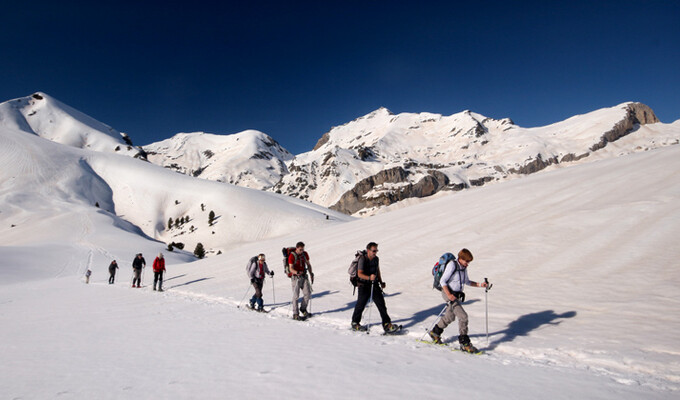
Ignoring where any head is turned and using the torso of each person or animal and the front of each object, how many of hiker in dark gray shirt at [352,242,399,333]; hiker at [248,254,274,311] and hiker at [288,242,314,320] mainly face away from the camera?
0

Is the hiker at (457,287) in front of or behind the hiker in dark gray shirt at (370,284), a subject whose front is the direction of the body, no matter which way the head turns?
in front

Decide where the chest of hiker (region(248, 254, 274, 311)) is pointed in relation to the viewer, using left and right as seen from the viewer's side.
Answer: facing the viewer and to the right of the viewer

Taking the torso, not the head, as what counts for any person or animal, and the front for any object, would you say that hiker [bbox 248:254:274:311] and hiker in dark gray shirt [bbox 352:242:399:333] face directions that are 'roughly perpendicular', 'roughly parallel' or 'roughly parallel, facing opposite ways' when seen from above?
roughly parallel

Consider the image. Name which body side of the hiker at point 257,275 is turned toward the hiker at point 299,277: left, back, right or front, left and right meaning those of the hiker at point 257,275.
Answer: front

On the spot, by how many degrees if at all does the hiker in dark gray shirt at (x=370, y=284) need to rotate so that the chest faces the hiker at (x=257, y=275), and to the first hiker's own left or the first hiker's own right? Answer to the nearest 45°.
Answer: approximately 180°

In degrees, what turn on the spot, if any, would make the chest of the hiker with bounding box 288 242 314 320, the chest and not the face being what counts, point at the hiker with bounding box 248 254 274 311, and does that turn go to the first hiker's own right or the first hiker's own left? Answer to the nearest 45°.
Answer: approximately 180°

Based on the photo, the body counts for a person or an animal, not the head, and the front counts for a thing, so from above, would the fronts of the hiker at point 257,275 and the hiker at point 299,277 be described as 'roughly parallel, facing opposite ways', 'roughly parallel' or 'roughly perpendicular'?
roughly parallel

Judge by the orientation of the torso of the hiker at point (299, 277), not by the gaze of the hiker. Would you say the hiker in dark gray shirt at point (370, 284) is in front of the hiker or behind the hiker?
in front

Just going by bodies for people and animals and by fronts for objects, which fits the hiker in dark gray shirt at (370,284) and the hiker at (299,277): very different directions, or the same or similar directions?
same or similar directions

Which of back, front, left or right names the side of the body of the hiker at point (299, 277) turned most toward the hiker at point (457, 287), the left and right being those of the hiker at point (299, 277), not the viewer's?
front

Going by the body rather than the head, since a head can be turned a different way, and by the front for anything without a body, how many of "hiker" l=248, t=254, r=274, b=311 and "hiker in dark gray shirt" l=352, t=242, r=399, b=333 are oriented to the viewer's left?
0

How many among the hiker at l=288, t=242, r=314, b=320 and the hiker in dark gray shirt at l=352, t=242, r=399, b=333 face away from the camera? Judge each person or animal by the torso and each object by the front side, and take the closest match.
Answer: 0
